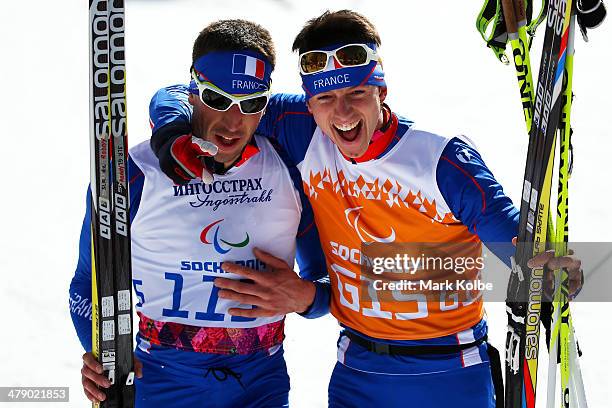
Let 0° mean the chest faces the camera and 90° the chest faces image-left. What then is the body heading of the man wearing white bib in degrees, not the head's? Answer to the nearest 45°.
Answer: approximately 0°

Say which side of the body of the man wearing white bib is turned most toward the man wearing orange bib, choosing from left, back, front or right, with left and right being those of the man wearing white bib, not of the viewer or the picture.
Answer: left
